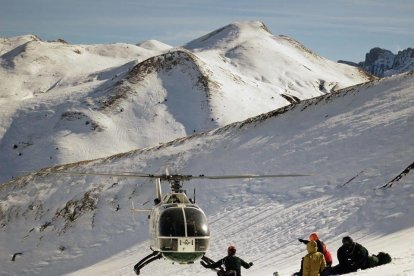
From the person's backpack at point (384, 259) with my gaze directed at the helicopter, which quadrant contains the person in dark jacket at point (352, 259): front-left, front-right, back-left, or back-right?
front-left

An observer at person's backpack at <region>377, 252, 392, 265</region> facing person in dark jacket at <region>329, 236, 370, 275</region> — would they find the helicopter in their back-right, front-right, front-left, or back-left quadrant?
front-right

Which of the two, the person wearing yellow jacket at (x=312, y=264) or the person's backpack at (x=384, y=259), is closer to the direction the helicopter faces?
the person wearing yellow jacket

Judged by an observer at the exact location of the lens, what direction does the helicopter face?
facing the viewer

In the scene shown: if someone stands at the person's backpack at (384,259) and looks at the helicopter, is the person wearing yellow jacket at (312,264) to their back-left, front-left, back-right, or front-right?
front-left

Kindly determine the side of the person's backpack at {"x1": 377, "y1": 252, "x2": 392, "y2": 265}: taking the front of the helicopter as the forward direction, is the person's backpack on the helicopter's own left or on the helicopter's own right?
on the helicopter's own left

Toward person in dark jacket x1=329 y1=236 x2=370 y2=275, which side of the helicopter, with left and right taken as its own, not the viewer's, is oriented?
left

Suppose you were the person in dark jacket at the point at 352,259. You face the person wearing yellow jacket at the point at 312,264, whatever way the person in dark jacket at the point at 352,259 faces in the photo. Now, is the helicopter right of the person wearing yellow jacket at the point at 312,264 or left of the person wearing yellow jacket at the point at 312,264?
right

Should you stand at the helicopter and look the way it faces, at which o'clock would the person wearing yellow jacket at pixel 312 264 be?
The person wearing yellow jacket is roughly at 10 o'clock from the helicopter.
